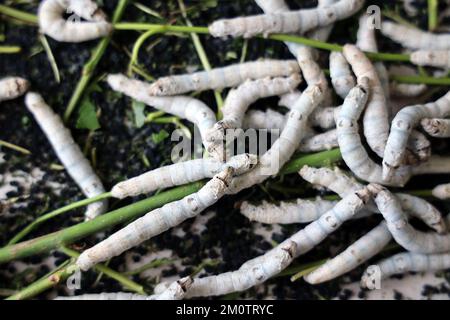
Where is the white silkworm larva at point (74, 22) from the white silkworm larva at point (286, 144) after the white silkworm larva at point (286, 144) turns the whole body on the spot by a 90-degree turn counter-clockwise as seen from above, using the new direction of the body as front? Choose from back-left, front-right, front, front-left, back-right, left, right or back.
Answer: front-left

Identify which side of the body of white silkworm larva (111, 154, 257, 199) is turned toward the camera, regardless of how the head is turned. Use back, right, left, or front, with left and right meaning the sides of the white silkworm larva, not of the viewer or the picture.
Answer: right

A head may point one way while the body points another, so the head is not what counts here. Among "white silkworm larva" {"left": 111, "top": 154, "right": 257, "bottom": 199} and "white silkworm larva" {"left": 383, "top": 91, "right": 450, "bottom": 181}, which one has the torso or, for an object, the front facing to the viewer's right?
"white silkworm larva" {"left": 111, "top": 154, "right": 257, "bottom": 199}

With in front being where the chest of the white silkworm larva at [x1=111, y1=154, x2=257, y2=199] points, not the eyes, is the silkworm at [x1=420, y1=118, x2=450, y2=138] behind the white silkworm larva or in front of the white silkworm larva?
in front

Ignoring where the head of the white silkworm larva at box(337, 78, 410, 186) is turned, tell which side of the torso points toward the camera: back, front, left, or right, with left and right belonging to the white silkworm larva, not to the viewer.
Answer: back

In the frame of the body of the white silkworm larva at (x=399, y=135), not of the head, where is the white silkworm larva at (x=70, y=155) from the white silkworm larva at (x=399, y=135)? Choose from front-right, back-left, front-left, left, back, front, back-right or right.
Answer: front-right

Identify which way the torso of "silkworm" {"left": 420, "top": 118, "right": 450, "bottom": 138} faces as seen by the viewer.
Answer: to the viewer's left

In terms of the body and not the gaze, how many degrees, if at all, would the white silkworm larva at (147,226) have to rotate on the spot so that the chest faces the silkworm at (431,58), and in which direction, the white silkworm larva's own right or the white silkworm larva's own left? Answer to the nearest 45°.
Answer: approximately 45° to the white silkworm larva's own right

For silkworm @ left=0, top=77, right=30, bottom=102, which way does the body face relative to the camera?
to the viewer's right
